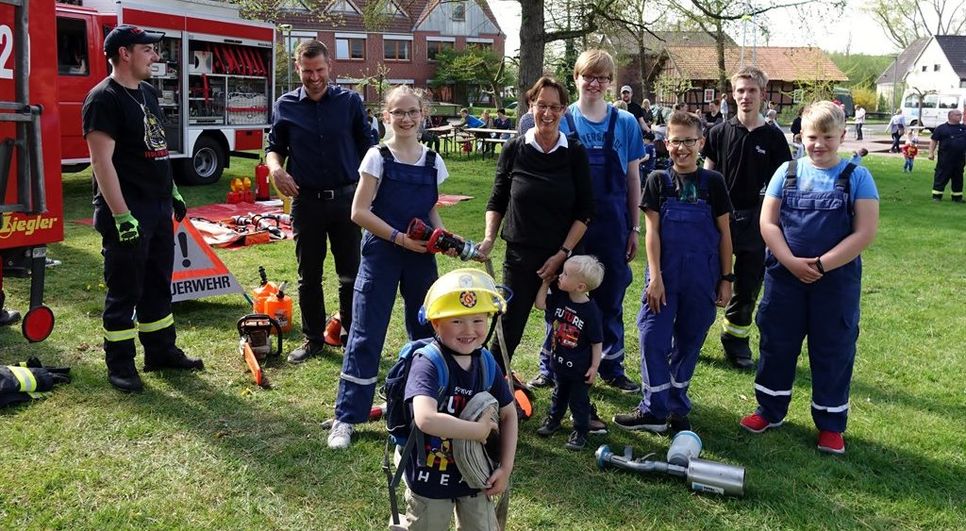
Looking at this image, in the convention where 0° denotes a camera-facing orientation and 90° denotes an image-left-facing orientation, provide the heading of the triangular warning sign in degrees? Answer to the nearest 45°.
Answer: approximately 0°

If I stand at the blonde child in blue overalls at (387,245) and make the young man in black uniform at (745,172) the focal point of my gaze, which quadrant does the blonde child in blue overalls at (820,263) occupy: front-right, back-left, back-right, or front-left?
front-right

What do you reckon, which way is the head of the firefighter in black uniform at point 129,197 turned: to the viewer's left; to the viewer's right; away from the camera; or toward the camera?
to the viewer's right

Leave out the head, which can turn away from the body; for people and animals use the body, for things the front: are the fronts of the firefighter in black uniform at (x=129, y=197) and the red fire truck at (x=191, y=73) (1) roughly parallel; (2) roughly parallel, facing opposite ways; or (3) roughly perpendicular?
roughly perpendicular

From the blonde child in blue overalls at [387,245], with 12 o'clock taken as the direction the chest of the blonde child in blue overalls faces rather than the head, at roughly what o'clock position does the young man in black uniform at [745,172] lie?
The young man in black uniform is roughly at 8 o'clock from the blonde child in blue overalls.

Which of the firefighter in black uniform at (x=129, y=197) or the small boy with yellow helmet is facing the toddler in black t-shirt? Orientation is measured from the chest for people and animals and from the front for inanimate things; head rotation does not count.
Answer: the firefighter in black uniform

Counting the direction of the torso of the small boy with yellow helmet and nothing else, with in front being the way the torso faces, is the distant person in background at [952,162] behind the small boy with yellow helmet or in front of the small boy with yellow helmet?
behind

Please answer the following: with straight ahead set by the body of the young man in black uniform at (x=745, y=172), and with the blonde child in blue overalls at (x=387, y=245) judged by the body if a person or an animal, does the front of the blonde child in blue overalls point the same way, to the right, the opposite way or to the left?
the same way

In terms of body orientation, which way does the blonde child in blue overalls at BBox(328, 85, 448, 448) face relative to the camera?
toward the camera

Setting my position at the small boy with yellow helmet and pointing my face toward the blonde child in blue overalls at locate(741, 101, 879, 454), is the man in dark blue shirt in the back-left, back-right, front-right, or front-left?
front-left

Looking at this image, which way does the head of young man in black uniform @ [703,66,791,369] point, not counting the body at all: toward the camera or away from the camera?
toward the camera

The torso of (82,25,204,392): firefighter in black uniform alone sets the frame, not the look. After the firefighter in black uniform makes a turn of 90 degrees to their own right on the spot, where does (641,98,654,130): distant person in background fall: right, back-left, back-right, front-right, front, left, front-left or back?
back

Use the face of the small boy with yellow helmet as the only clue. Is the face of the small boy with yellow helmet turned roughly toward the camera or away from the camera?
toward the camera

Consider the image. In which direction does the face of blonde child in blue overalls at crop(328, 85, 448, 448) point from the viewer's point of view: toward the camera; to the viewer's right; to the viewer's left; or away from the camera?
toward the camera

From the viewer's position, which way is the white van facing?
facing to the left of the viewer

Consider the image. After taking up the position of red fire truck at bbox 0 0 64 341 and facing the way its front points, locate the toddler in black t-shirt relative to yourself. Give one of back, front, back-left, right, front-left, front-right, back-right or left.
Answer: back-right

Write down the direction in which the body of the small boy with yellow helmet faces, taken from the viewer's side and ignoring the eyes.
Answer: toward the camera

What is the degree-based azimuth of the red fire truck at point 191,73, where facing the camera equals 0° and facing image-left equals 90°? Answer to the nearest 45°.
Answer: approximately 45°
